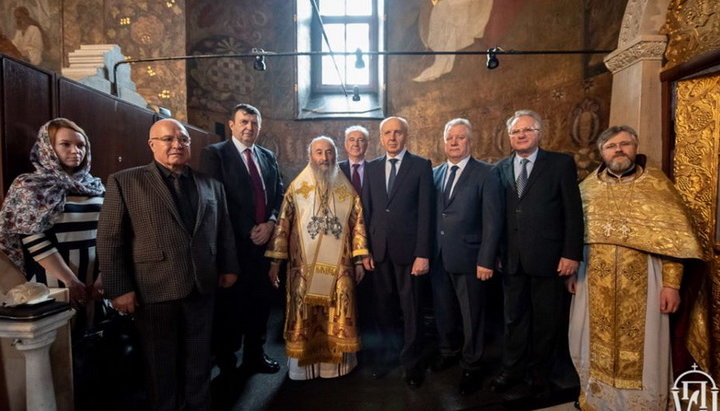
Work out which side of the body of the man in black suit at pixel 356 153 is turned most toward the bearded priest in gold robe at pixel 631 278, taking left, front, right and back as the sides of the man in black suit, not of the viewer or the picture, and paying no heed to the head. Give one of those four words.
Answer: left

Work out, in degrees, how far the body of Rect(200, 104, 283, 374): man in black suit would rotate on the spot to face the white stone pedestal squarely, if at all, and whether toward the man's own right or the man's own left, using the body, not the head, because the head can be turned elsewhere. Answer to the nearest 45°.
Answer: approximately 90° to the man's own right

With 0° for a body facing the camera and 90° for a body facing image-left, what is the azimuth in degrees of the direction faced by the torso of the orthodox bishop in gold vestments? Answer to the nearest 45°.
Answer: approximately 0°

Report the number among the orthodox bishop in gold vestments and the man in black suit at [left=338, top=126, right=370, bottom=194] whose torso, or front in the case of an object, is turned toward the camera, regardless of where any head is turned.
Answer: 2

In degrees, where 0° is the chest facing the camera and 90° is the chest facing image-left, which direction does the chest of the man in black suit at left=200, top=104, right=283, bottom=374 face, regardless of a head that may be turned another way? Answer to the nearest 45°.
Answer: approximately 315°

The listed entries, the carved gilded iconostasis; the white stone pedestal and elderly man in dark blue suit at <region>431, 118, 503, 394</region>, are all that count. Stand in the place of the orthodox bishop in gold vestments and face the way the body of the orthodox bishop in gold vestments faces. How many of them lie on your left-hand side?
2
